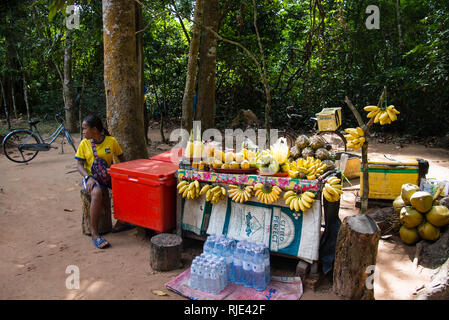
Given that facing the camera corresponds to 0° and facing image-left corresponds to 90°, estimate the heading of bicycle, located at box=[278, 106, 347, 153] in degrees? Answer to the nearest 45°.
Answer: approximately 90°

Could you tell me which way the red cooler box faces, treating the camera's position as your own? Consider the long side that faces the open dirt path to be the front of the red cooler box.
facing the viewer and to the left of the viewer

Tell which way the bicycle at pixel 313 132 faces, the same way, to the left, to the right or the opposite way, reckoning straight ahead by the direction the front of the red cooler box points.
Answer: to the right

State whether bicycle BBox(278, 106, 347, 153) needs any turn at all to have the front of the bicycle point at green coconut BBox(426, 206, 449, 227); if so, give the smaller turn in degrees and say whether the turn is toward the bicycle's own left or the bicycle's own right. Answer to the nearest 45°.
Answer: approximately 90° to the bicycle's own left

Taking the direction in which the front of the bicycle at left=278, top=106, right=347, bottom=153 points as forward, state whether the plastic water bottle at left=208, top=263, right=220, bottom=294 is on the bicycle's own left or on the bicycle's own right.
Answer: on the bicycle's own left

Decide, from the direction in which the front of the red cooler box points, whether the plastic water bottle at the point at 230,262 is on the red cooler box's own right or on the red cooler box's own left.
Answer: on the red cooler box's own left

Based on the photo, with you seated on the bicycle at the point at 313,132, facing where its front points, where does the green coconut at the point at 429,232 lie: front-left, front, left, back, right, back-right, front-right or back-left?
left

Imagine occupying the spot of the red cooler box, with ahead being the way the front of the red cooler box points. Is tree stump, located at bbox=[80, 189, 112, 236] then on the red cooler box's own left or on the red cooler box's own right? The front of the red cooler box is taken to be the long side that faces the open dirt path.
on the red cooler box's own right

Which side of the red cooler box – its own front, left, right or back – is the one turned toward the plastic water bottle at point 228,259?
left

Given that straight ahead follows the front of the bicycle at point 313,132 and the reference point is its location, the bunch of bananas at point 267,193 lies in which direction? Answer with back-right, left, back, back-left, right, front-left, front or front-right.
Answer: left

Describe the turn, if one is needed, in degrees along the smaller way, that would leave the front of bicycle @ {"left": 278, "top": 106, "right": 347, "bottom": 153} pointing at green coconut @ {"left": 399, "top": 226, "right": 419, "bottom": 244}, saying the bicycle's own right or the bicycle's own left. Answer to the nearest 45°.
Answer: approximately 90° to the bicycle's own left

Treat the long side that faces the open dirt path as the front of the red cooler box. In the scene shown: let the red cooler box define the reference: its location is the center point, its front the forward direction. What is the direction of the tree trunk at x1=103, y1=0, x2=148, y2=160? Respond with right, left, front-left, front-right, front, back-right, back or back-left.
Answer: back-right

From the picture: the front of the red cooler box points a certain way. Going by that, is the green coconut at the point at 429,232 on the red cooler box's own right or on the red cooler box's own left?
on the red cooler box's own left

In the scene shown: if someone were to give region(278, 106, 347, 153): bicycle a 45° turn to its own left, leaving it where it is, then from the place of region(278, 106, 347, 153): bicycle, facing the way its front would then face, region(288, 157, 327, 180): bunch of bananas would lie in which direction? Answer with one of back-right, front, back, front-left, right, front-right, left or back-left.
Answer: front-left

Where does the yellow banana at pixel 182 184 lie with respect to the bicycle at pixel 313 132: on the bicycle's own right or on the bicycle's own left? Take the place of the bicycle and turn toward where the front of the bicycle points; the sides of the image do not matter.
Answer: on the bicycle's own left

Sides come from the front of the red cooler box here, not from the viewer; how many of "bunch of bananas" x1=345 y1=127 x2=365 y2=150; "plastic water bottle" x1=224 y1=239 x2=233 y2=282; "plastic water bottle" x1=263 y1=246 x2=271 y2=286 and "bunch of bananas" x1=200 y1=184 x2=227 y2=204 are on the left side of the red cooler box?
4

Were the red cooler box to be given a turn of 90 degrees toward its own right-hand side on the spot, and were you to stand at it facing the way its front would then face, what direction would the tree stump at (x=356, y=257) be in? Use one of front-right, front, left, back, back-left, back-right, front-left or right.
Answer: back

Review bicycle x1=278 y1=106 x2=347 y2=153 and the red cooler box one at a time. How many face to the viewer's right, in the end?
0
